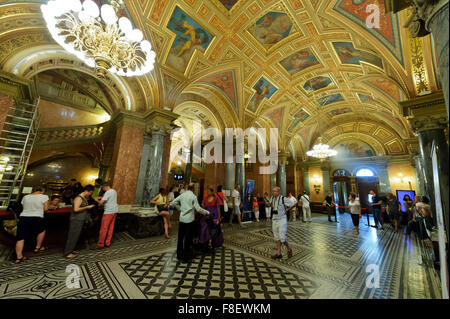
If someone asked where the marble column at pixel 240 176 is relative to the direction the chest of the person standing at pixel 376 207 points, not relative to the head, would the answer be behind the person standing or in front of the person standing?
in front

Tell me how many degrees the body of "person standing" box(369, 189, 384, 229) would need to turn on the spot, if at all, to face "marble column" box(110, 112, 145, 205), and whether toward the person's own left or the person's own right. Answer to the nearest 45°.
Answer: approximately 45° to the person's own left

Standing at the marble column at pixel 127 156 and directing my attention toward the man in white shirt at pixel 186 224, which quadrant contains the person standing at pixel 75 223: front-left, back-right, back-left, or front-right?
front-right

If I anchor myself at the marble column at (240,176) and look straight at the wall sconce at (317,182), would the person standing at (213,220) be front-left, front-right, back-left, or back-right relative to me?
back-right
